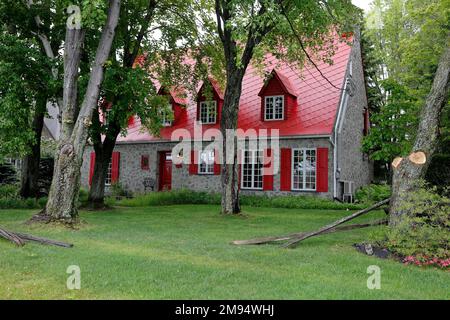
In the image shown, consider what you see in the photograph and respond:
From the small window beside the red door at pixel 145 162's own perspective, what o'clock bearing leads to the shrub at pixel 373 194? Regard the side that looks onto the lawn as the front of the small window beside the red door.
The shrub is roughly at 10 o'clock from the small window beside the red door.

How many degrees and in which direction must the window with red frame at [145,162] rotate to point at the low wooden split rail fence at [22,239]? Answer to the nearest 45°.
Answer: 0° — it already faces it

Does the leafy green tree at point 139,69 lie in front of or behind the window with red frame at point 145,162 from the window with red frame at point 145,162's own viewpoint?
in front

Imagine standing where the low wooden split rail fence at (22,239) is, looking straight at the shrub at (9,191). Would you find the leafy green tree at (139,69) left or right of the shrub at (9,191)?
right

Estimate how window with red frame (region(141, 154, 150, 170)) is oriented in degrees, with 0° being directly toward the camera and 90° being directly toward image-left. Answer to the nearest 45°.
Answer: approximately 0°
